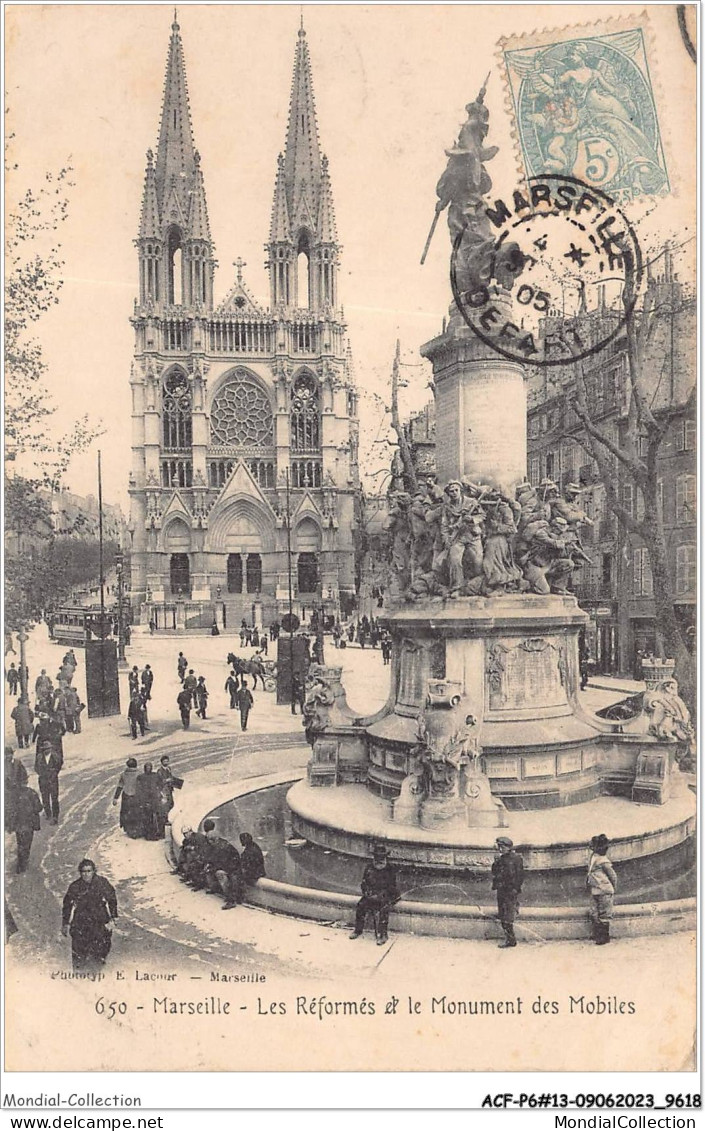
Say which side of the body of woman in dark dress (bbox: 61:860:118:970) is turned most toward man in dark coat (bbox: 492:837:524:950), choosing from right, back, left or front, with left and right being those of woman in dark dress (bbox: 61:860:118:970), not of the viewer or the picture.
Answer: left

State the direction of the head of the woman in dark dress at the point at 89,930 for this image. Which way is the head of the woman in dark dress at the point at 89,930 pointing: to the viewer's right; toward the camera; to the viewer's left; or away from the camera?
toward the camera

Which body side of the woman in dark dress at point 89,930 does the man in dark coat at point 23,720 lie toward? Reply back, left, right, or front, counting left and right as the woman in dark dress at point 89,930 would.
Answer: back

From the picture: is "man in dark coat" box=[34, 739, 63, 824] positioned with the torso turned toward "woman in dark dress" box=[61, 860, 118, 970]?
yes

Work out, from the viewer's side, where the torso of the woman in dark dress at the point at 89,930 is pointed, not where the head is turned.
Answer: toward the camera

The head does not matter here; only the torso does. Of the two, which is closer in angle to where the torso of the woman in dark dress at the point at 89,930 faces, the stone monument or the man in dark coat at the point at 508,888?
the man in dark coat

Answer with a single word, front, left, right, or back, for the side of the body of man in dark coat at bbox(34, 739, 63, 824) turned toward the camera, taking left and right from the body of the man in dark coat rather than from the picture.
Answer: front
